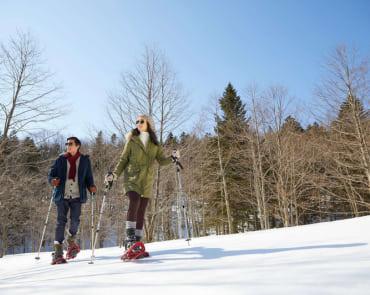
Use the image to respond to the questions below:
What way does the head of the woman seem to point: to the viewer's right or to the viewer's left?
to the viewer's left

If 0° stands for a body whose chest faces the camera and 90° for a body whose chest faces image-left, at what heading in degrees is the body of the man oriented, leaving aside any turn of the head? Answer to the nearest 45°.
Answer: approximately 0°

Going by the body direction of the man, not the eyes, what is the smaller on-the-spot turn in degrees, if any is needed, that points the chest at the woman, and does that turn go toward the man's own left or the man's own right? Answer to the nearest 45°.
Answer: approximately 45° to the man's own left
